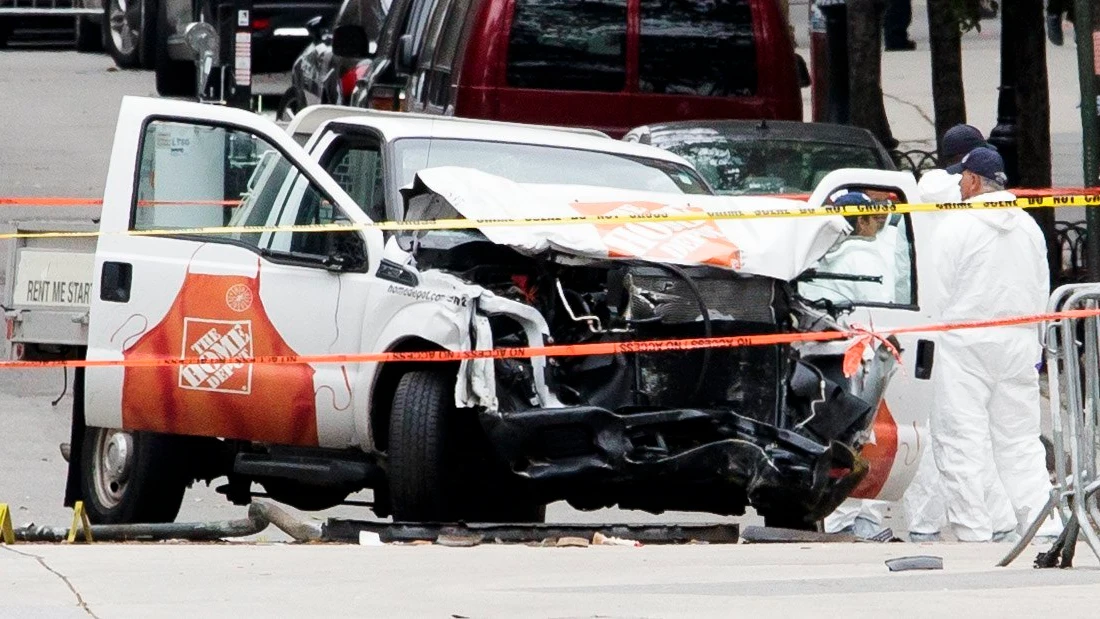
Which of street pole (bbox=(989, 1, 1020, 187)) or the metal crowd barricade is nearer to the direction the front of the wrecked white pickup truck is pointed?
the metal crowd barricade

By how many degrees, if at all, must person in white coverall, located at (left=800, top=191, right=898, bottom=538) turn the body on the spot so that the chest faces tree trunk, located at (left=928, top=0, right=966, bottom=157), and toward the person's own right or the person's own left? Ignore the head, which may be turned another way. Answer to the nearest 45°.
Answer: approximately 90° to the person's own right

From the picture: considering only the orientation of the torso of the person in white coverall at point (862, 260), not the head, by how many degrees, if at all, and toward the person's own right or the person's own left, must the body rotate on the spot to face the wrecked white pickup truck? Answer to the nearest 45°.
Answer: approximately 45° to the person's own left

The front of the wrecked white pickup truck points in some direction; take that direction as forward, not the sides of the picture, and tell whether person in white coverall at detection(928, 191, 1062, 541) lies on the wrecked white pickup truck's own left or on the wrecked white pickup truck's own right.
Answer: on the wrecked white pickup truck's own left

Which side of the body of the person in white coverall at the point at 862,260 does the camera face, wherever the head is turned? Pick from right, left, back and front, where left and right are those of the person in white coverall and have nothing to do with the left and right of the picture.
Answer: left

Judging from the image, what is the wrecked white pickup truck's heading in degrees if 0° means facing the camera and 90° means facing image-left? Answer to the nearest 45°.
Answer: approximately 315°
